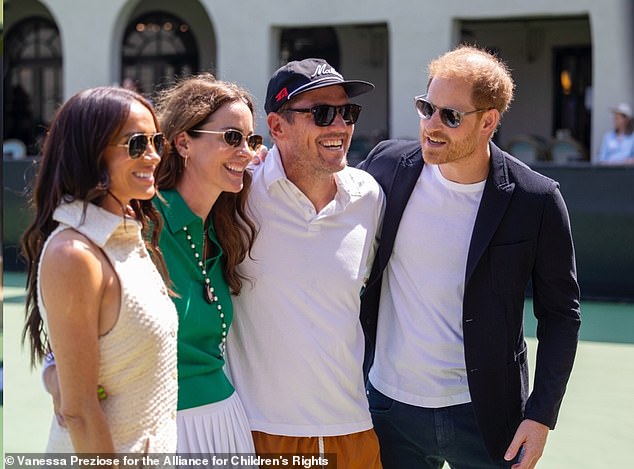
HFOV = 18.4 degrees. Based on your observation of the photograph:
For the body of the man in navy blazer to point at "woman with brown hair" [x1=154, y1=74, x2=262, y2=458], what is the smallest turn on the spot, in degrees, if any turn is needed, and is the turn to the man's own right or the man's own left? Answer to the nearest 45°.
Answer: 0° — they already face them

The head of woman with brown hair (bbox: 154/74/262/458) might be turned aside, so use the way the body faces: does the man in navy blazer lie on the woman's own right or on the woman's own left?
on the woman's own left

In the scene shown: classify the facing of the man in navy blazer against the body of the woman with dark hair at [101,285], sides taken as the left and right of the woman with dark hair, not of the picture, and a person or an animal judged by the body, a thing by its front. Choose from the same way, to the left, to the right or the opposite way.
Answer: to the right

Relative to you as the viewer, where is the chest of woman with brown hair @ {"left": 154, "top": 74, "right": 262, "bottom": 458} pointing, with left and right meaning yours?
facing the viewer and to the right of the viewer

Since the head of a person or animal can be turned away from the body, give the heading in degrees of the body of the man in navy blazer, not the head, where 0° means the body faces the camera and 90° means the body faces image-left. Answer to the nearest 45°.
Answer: approximately 45°

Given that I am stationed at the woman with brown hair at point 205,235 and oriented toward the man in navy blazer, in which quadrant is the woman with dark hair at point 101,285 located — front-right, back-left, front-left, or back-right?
back-right

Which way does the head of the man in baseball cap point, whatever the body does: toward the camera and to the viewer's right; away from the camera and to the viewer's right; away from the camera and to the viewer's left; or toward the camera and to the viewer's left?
toward the camera and to the viewer's right

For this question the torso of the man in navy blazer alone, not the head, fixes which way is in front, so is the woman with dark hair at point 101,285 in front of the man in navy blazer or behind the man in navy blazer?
in front
